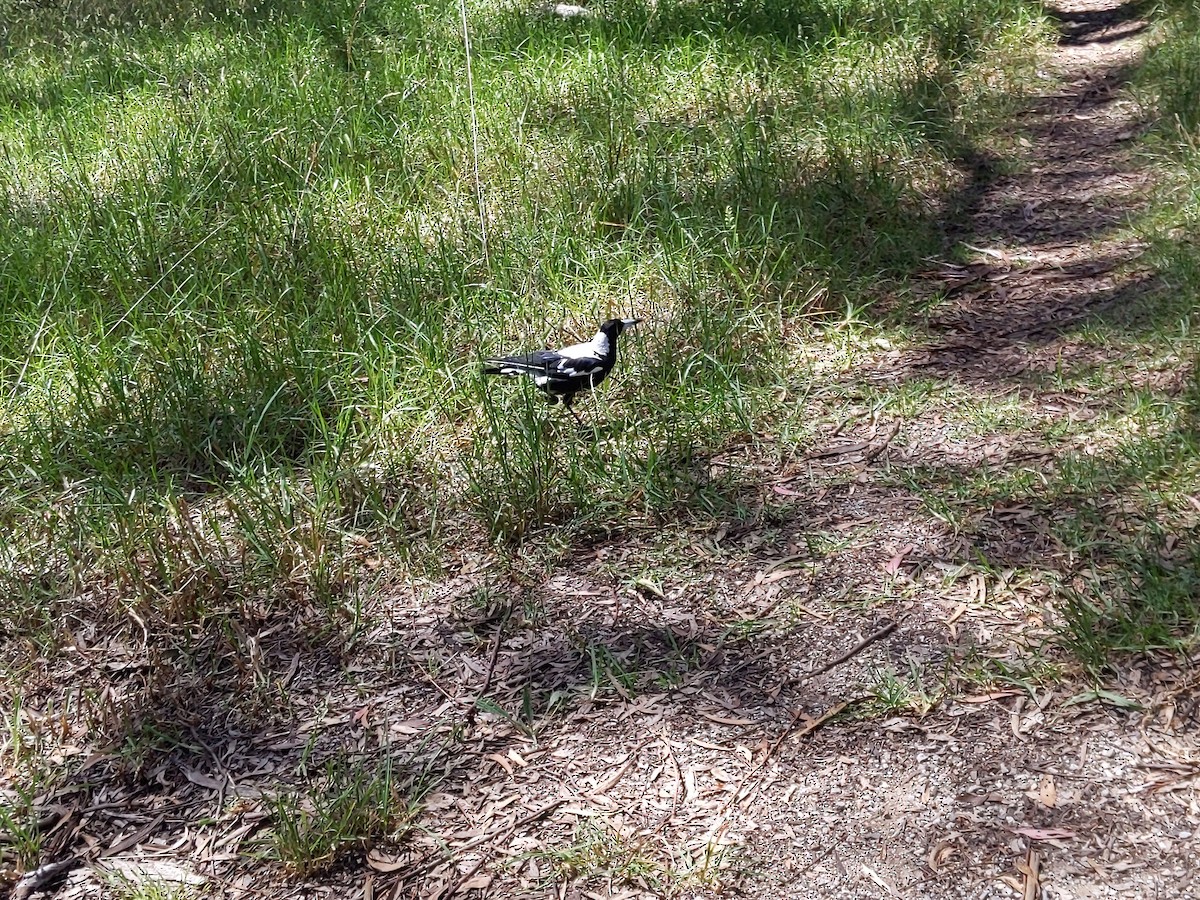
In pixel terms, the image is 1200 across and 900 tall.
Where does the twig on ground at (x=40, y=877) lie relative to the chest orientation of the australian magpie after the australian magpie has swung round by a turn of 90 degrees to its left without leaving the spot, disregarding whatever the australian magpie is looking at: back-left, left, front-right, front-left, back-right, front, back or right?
back-left

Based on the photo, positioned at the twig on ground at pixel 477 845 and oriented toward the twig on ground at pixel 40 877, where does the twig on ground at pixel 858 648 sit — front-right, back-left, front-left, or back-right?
back-right

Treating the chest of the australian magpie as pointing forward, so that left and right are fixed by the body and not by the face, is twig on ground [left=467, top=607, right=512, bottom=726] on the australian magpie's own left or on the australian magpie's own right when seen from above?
on the australian magpie's own right

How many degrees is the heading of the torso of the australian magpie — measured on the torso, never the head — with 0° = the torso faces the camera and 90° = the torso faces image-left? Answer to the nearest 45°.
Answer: approximately 270°

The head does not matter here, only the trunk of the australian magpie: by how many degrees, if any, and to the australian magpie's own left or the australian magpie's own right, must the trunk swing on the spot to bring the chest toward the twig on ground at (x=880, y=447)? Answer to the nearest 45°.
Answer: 0° — it already faces it

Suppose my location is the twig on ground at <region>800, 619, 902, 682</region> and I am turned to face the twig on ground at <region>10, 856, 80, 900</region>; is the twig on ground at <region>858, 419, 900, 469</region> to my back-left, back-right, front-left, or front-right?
back-right

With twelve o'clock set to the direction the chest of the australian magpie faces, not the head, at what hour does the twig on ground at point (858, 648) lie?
The twig on ground is roughly at 2 o'clock from the australian magpie.

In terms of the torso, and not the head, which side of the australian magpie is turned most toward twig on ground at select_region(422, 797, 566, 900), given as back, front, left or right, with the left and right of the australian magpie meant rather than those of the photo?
right
